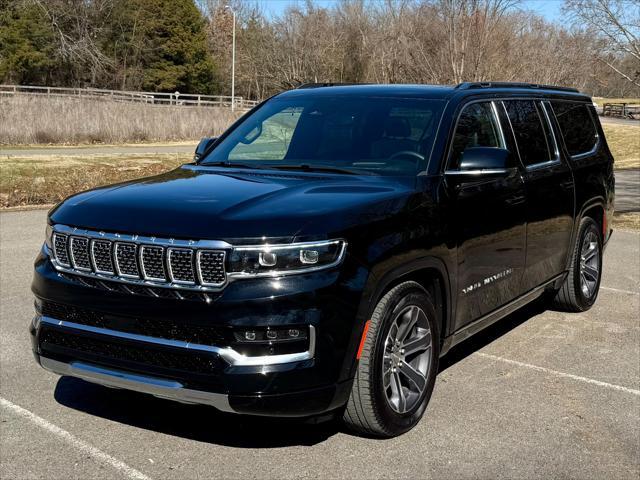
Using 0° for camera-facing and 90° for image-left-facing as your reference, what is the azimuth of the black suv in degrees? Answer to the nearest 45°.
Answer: approximately 45°
